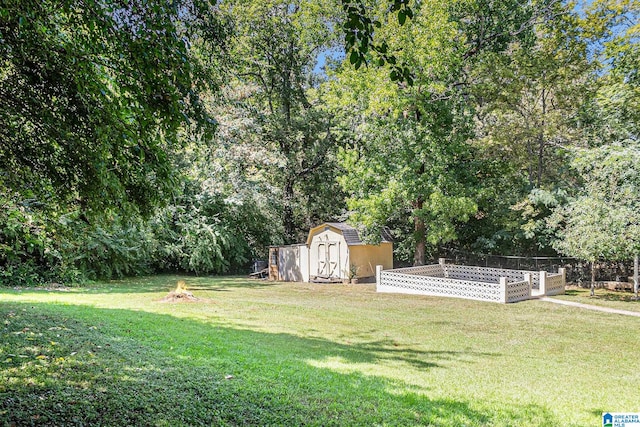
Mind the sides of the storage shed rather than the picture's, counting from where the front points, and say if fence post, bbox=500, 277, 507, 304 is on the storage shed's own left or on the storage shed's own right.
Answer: on the storage shed's own left

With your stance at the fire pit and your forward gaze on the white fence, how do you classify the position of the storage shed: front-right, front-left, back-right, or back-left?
front-left

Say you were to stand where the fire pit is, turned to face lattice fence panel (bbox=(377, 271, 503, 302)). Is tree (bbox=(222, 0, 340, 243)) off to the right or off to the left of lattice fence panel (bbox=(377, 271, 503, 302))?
left

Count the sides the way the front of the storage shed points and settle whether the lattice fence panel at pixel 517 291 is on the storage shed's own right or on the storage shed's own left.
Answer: on the storage shed's own left

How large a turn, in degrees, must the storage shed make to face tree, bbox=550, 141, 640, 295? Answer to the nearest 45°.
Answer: approximately 90° to its left

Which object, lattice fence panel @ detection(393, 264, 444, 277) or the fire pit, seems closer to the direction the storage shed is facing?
the fire pit

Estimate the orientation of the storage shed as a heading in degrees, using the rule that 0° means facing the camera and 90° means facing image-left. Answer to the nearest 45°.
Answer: approximately 45°

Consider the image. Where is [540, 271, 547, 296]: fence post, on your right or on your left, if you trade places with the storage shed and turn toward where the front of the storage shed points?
on your left

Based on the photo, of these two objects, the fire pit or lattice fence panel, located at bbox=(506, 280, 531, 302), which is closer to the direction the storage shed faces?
the fire pit

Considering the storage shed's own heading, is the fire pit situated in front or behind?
in front

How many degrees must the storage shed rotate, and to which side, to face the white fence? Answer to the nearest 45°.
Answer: approximately 90° to its left
